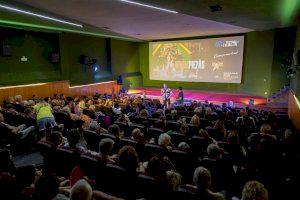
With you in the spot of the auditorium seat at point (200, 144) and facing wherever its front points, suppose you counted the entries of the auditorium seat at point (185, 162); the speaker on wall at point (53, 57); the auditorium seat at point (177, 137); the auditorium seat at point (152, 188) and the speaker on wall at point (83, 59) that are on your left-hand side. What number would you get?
3

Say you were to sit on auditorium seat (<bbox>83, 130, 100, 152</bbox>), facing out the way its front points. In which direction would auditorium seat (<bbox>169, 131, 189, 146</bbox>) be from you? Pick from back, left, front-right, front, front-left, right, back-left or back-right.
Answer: front-right

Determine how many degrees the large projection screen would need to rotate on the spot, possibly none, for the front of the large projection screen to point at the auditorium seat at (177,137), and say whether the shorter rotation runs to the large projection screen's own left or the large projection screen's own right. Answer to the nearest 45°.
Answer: approximately 45° to the large projection screen's own left

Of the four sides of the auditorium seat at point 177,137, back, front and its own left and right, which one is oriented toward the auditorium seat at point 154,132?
left

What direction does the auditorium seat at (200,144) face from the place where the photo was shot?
facing away from the viewer and to the right of the viewer

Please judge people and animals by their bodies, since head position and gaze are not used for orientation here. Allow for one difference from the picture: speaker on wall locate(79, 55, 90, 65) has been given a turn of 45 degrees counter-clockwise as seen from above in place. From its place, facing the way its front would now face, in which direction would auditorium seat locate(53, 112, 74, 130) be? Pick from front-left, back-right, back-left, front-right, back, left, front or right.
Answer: right

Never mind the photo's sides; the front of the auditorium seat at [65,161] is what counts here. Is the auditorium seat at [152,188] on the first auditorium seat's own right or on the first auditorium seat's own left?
on the first auditorium seat's own right

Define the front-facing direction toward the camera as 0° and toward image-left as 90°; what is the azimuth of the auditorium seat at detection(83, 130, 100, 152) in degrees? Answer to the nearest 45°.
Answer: approximately 225°

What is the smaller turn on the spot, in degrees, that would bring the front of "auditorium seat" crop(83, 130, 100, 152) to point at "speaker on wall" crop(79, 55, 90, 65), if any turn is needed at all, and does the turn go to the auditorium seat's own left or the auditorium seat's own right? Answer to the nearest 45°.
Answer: approximately 45° to the auditorium seat's own left

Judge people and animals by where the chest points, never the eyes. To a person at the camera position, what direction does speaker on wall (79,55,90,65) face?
facing the viewer and to the right of the viewer

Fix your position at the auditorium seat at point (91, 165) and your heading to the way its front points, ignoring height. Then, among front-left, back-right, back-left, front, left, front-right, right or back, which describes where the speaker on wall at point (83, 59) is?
front-left

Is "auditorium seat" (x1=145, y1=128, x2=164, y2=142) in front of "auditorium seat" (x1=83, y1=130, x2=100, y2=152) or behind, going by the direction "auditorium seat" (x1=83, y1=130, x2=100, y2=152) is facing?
in front

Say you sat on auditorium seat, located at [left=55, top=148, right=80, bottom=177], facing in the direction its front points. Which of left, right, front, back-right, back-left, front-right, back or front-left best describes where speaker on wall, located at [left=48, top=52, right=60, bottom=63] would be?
front-left

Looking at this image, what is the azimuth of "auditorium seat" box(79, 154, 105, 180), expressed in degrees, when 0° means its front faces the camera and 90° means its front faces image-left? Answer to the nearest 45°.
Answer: approximately 225°

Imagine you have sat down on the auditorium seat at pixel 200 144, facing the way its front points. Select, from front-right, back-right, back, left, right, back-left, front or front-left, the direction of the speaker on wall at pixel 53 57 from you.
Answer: left

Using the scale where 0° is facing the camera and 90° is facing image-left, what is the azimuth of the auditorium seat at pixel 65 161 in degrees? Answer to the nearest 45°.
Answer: approximately 225°
